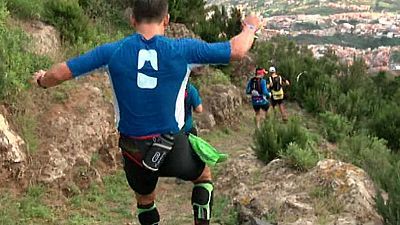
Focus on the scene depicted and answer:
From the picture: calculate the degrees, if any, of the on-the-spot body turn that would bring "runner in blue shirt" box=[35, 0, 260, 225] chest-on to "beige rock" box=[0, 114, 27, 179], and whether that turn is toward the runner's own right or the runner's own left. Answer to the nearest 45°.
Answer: approximately 45° to the runner's own left

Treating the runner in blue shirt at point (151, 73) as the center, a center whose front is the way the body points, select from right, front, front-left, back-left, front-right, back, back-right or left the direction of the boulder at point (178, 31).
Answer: front

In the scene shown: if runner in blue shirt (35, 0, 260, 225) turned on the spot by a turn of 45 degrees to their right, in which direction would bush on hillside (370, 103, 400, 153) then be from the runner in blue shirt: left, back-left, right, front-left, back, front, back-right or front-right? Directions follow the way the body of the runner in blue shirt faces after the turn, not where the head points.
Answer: front

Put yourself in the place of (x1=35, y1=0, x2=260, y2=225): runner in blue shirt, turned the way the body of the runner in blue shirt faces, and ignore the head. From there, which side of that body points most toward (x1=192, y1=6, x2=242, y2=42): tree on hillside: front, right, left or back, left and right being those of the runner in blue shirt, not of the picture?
front

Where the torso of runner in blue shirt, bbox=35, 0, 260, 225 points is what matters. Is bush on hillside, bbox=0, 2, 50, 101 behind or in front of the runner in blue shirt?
in front

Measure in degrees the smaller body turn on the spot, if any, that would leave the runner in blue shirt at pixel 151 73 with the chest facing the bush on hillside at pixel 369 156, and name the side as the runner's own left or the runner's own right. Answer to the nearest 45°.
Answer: approximately 45° to the runner's own right

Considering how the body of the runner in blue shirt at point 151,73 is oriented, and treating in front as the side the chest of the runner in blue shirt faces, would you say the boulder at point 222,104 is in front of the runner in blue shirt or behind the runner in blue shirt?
in front

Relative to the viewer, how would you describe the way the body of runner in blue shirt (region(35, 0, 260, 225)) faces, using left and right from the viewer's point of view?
facing away from the viewer

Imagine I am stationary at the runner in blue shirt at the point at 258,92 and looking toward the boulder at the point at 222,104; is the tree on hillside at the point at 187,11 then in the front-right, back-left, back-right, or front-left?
front-right

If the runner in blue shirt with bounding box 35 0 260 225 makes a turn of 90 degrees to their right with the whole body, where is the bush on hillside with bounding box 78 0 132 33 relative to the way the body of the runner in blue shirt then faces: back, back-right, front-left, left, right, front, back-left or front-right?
left

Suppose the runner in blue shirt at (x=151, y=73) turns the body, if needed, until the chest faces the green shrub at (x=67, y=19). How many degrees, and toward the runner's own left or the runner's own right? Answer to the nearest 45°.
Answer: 0° — they already face it

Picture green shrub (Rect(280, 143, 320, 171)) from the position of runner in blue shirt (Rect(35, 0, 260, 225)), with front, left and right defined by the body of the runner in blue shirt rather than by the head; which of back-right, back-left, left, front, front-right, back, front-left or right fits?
front-right

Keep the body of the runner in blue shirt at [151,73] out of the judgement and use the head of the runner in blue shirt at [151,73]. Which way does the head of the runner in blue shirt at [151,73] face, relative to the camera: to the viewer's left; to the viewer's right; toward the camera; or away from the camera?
away from the camera

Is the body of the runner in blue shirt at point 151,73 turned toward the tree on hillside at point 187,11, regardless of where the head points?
yes
